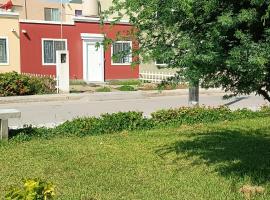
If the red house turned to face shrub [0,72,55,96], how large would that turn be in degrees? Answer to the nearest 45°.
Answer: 0° — it already faces it

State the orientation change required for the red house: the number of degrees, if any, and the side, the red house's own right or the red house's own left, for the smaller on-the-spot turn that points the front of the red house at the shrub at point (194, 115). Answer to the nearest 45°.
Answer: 0° — it already faces it

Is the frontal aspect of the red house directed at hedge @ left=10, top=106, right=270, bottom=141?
yes

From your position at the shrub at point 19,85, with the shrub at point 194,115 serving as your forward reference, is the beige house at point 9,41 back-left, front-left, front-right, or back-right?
back-left

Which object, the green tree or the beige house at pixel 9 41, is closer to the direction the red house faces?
the green tree

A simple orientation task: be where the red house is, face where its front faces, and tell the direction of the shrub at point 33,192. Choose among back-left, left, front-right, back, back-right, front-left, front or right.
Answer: front

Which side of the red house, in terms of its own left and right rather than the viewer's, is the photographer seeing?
front

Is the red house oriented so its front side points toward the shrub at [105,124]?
yes

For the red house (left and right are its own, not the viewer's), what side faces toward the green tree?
front
